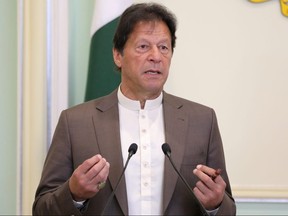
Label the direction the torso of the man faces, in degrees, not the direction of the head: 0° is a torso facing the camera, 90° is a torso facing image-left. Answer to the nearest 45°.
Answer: approximately 0°

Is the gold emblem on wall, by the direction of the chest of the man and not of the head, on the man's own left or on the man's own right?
on the man's own left

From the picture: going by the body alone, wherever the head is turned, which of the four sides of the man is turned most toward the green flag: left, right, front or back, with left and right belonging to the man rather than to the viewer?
back
